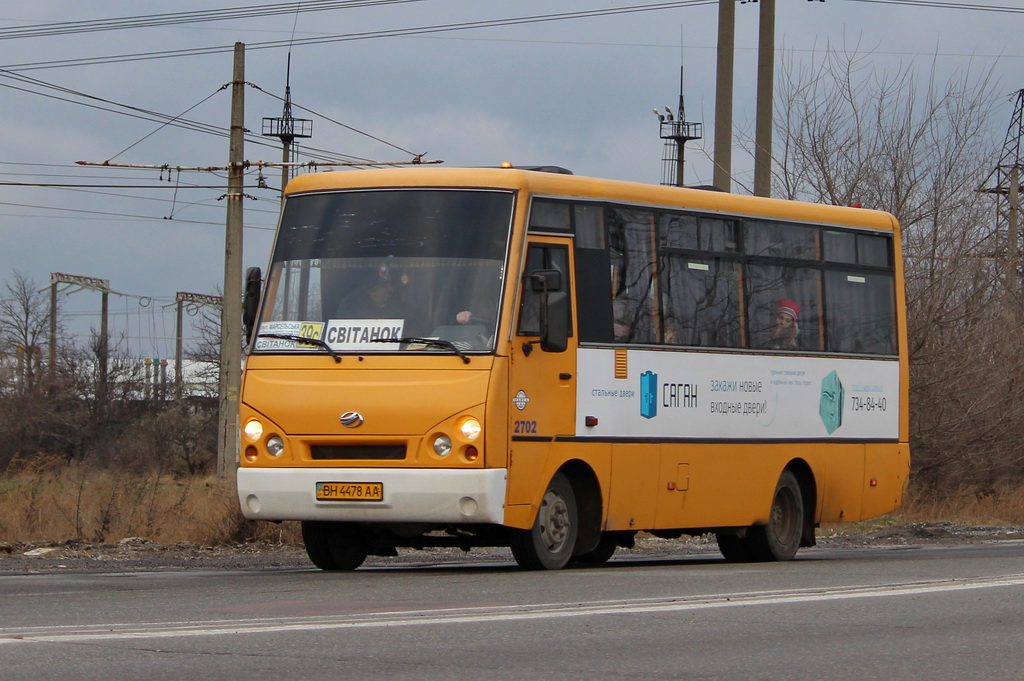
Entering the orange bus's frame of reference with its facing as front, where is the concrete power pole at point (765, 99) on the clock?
The concrete power pole is roughly at 5 o'clock from the orange bus.

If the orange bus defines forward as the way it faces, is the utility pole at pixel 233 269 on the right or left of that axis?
on its right

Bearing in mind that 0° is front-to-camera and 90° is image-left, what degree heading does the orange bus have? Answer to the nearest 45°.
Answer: approximately 45°

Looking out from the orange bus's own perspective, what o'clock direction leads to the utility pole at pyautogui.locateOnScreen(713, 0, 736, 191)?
The utility pole is roughly at 5 o'clock from the orange bus.

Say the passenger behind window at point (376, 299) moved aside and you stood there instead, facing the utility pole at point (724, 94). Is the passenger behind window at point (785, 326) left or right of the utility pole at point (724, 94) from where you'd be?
right
